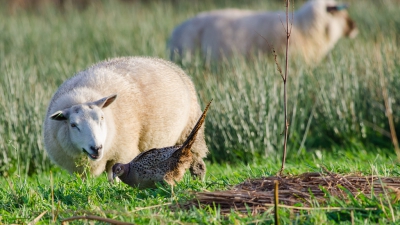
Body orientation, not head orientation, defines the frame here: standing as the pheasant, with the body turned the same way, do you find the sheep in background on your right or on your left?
on your right

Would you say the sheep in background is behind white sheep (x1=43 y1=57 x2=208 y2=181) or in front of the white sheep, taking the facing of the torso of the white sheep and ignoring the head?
behind

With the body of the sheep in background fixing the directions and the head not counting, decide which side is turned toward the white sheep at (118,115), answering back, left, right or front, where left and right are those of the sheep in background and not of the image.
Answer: right

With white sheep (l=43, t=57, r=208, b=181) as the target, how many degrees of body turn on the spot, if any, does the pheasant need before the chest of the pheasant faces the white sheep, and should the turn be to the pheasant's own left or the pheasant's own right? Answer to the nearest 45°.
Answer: approximately 90° to the pheasant's own right

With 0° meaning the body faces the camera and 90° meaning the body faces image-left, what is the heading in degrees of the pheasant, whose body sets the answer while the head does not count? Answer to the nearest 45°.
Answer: approximately 90°

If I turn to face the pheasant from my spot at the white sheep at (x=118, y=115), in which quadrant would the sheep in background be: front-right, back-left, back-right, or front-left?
back-left

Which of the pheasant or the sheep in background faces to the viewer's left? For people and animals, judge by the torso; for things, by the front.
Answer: the pheasant

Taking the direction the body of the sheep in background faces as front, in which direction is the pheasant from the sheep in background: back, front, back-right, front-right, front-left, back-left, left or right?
right

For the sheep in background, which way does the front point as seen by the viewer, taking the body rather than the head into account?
to the viewer's right

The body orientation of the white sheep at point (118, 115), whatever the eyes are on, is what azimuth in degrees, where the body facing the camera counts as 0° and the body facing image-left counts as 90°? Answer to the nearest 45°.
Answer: approximately 45°

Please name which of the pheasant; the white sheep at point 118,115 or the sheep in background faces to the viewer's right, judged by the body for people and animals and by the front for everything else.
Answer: the sheep in background
